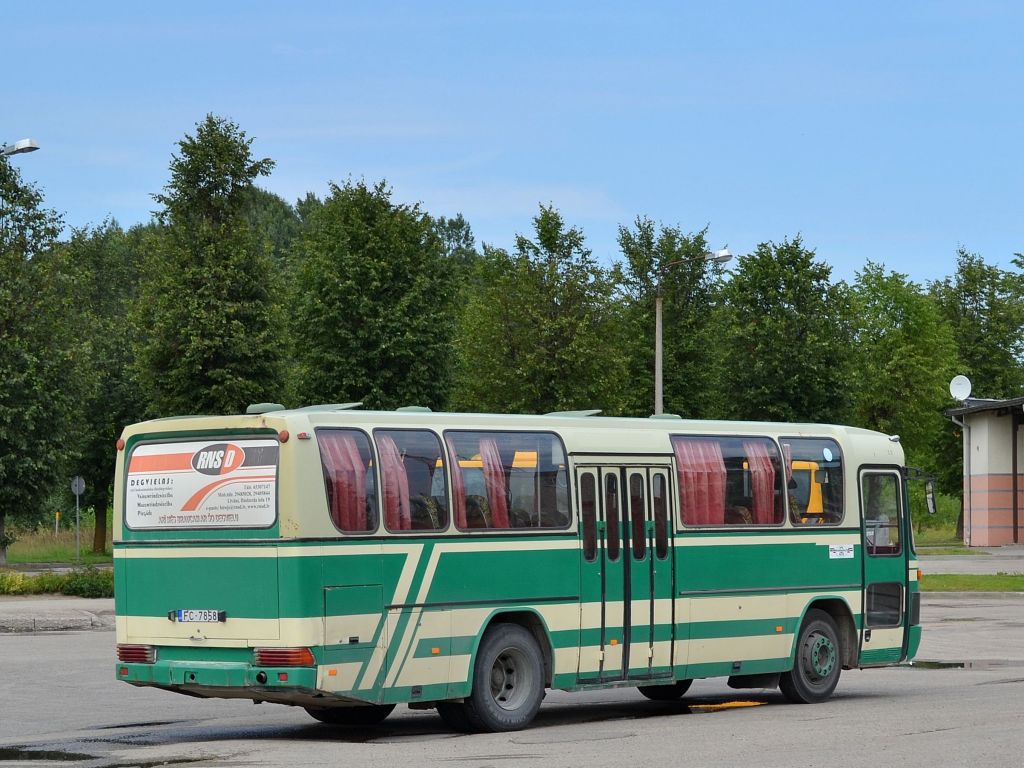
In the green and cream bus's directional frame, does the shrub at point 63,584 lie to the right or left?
on its left

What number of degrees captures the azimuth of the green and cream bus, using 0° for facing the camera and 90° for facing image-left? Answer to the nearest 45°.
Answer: approximately 225°
